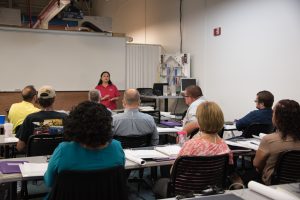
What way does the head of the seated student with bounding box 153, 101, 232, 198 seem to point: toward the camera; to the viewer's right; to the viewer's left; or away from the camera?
away from the camera

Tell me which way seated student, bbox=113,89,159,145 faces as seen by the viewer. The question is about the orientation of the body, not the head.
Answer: away from the camera

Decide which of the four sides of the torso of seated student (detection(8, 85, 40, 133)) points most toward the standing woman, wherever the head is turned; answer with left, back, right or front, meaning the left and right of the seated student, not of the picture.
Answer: front

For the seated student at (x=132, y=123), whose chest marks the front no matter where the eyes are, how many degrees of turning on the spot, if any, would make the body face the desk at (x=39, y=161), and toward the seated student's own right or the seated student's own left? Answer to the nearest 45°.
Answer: approximately 135° to the seated student's own left

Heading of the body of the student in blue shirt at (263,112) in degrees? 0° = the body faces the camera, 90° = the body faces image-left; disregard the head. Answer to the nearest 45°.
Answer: approximately 90°

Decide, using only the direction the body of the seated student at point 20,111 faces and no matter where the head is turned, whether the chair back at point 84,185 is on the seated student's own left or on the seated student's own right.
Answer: on the seated student's own right

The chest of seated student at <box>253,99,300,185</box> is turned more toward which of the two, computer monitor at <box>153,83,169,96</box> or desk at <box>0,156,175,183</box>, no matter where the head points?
the computer monitor

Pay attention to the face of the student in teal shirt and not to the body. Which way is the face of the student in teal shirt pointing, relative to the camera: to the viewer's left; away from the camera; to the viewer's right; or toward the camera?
away from the camera

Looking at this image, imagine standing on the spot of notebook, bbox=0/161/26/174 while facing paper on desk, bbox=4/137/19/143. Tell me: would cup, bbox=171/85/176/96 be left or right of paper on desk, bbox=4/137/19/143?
right

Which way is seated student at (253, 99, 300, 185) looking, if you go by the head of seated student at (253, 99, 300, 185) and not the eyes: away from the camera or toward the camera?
away from the camera

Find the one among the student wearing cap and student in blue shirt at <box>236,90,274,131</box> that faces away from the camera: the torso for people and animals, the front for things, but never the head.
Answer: the student wearing cap

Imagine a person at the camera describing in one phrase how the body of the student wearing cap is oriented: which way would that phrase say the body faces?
away from the camera

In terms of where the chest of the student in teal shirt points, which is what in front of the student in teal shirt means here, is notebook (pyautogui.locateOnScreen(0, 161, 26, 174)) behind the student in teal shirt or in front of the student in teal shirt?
in front

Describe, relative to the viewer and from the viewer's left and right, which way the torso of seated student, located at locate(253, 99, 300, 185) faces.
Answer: facing away from the viewer and to the left of the viewer

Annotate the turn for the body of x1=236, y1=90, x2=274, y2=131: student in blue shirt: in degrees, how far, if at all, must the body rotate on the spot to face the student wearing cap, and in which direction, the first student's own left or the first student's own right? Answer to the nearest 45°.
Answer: approximately 45° to the first student's own left

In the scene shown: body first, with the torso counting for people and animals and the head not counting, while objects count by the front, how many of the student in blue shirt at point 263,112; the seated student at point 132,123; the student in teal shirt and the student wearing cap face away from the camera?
3

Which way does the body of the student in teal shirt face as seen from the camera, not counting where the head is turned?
away from the camera

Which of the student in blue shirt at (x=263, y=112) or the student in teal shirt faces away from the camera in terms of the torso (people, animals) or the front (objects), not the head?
the student in teal shirt

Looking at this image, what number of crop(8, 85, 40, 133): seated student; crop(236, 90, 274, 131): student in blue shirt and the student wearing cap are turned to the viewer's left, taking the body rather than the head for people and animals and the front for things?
1
